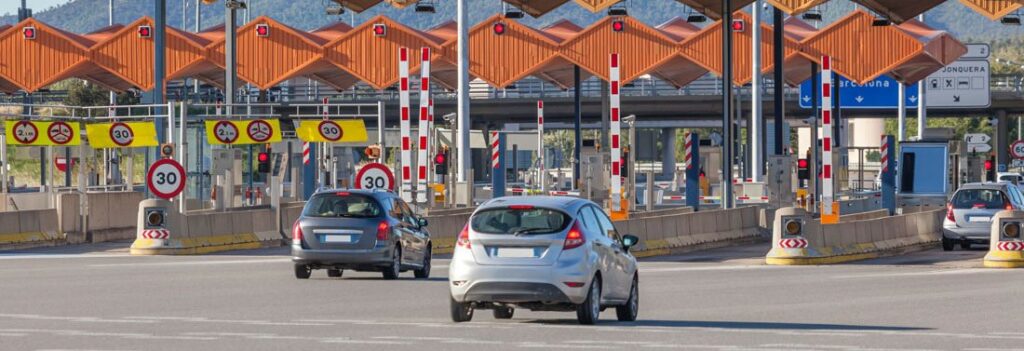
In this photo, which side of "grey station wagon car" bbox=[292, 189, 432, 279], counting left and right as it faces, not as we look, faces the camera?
back

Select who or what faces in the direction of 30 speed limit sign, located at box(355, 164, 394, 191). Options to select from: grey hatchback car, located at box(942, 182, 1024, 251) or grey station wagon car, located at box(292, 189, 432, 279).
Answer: grey station wagon car, located at box(292, 189, 432, 279)

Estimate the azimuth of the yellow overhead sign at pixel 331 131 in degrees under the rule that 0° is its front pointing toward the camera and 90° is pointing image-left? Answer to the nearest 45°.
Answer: approximately 0°

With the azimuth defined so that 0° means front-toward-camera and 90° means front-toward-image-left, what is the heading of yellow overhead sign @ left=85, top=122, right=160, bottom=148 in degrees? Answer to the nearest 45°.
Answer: approximately 0°

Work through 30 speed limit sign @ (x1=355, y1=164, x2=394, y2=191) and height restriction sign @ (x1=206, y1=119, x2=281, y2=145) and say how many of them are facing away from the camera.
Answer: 0
